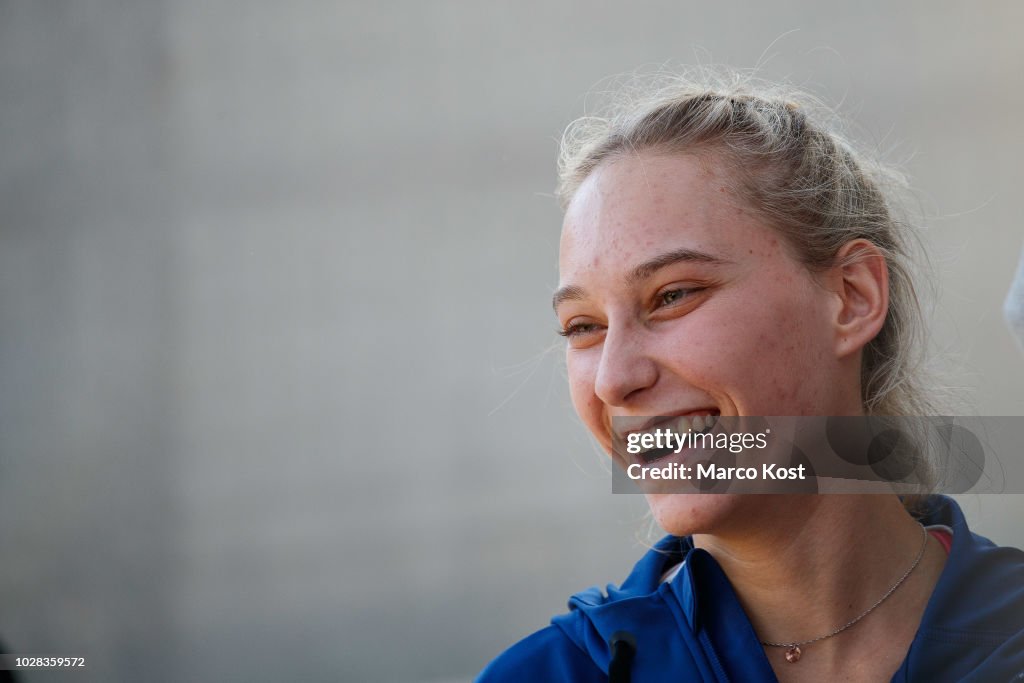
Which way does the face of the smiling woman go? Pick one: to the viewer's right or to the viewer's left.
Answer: to the viewer's left

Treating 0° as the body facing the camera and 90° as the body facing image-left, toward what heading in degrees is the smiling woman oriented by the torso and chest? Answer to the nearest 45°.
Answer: approximately 45°
